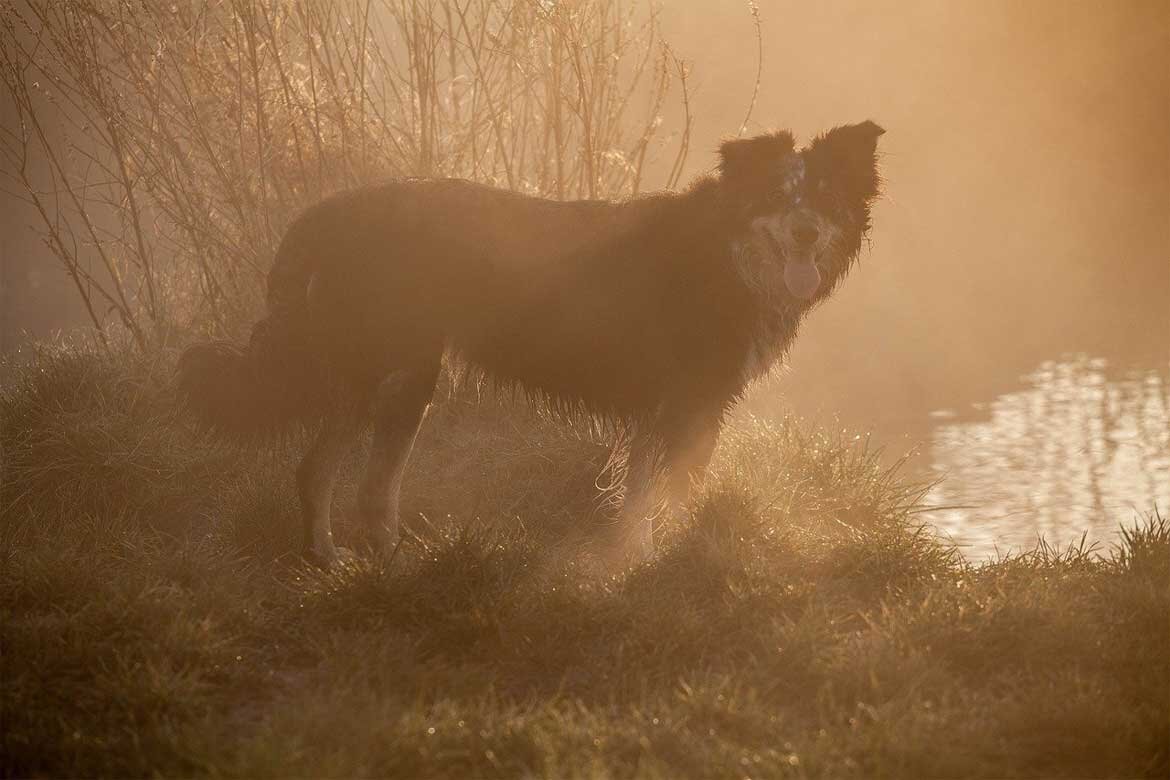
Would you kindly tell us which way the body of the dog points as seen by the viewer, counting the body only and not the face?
to the viewer's right

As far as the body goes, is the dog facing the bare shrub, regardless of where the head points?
no
